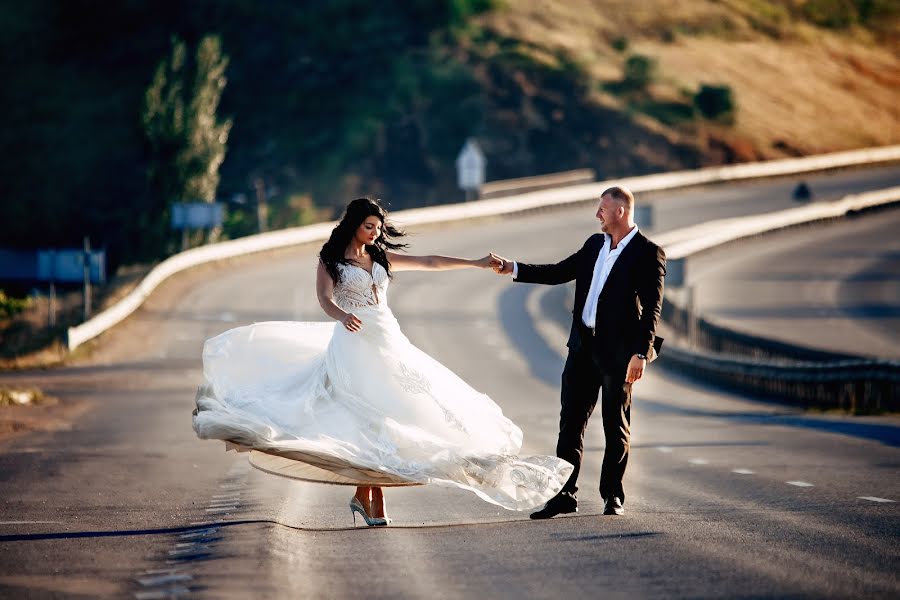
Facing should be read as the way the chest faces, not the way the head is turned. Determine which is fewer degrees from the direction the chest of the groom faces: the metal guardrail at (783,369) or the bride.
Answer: the bride

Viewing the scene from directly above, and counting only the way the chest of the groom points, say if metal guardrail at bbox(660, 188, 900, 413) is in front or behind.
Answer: behind

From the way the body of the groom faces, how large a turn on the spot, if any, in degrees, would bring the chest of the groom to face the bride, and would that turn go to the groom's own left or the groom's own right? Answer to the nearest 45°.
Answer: approximately 45° to the groom's own right

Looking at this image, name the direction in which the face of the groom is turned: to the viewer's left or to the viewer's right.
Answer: to the viewer's left

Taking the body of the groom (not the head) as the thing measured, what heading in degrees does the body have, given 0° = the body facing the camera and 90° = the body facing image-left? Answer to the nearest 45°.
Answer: approximately 45°

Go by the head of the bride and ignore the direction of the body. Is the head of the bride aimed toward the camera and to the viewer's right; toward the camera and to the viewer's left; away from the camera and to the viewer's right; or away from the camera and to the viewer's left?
toward the camera and to the viewer's right
